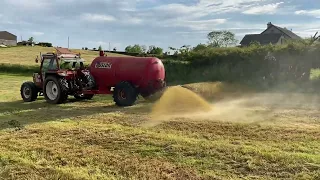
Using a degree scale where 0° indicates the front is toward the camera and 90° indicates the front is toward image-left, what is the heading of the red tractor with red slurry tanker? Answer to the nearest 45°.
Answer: approximately 135°

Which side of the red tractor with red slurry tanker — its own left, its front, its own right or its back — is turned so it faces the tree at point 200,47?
right
